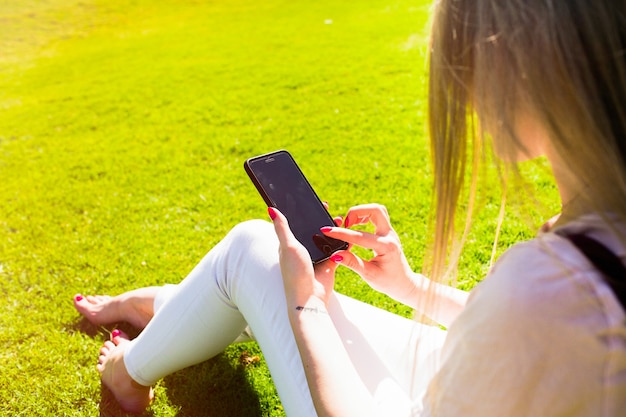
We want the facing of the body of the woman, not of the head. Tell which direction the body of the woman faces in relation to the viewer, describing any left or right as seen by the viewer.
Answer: facing away from the viewer and to the left of the viewer

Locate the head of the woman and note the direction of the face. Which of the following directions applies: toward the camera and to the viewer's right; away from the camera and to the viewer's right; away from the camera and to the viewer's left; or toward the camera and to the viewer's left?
away from the camera and to the viewer's left
